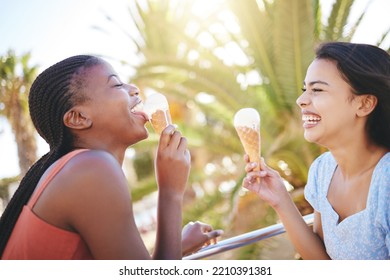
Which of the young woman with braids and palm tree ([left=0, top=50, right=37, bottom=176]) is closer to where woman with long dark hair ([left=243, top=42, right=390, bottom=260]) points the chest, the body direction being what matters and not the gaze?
the young woman with braids

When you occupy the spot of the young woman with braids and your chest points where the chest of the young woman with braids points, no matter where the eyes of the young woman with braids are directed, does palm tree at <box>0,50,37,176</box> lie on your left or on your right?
on your left

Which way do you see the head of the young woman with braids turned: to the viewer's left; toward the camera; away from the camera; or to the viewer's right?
to the viewer's right

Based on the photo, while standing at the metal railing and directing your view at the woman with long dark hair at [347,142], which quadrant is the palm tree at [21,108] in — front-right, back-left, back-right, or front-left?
back-left

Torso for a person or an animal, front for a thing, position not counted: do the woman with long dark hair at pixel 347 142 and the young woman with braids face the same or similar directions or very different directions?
very different directions

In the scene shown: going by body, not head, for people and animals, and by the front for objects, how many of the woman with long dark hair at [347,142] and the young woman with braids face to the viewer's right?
1

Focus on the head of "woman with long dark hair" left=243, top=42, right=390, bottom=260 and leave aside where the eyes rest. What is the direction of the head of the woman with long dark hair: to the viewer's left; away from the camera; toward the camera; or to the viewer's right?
to the viewer's left

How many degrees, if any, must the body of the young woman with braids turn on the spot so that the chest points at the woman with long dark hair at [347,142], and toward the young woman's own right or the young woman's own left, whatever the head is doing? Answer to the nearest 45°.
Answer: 0° — they already face them

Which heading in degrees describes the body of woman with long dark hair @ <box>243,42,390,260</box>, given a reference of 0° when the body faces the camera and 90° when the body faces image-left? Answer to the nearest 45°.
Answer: approximately 45°

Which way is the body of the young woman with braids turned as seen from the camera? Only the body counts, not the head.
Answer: to the viewer's right

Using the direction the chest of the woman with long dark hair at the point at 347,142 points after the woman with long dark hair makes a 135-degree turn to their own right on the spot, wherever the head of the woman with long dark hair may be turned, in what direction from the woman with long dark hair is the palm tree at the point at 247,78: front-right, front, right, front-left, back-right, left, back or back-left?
front
